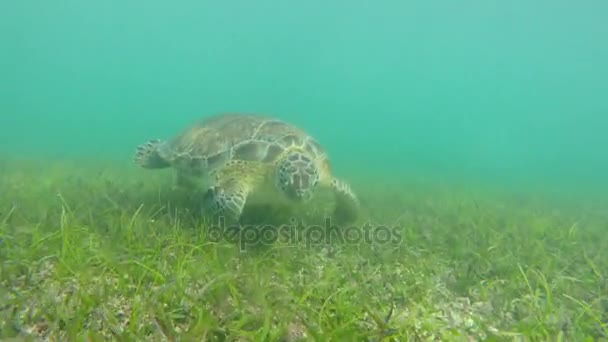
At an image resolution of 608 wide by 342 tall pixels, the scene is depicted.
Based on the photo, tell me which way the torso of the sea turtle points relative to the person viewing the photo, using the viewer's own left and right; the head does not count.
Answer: facing the viewer and to the right of the viewer
